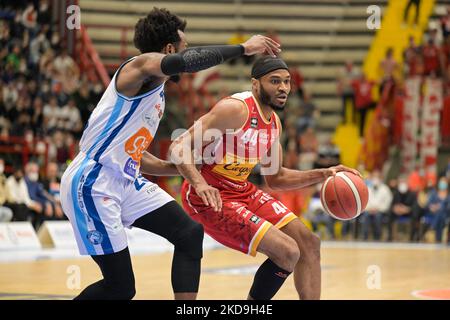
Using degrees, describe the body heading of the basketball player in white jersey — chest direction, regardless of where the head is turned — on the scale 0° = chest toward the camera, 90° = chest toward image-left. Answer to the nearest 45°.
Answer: approximately 270°

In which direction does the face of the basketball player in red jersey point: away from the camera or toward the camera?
toward the camera

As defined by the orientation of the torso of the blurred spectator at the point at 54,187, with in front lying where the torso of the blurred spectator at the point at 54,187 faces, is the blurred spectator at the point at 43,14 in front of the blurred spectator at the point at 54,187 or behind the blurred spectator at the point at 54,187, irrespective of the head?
behind

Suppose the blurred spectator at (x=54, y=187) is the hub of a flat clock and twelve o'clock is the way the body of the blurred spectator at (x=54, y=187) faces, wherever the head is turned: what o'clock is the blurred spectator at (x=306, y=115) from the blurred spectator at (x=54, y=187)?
the blurred spectator at (x=306, y=115) is roughly at 8 o'clock from the blurred spectator at (x=54, y=187).

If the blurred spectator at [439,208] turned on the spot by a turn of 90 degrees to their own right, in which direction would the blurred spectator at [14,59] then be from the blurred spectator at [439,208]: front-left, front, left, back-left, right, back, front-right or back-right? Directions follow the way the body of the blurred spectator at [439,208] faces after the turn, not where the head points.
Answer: front

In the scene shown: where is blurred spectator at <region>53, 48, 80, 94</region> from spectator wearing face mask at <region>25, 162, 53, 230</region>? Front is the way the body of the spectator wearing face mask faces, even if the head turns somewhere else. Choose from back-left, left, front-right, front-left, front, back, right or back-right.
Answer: back-left

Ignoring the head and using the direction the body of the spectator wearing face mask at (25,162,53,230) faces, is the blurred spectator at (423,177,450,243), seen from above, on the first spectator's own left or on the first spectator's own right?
on the first spectator's own left

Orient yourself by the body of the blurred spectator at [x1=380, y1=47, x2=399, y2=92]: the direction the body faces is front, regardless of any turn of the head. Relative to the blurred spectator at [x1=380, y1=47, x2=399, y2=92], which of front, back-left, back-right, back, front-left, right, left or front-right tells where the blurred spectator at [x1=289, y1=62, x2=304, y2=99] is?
right

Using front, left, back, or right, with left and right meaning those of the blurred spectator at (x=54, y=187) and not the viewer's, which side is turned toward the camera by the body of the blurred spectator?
front

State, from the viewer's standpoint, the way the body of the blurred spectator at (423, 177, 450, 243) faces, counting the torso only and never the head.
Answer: toward the camera

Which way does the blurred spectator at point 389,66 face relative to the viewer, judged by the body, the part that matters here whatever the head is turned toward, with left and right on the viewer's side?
facing the viewer

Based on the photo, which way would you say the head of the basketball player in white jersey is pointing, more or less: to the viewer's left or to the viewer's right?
to the viewer's right

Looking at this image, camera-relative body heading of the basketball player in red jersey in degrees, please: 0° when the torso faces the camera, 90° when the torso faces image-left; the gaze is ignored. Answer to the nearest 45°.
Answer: approximately 315°

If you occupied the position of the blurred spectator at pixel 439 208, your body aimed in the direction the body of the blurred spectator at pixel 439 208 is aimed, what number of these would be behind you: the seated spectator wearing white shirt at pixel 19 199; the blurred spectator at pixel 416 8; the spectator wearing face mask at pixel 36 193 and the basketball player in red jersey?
1

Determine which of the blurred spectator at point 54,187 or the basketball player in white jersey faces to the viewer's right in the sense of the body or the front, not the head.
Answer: the basketball player in white jersey

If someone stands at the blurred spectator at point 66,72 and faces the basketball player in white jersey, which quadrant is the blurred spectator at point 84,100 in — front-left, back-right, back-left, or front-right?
front-left

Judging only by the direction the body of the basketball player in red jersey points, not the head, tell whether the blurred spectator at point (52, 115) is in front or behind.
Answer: behind
